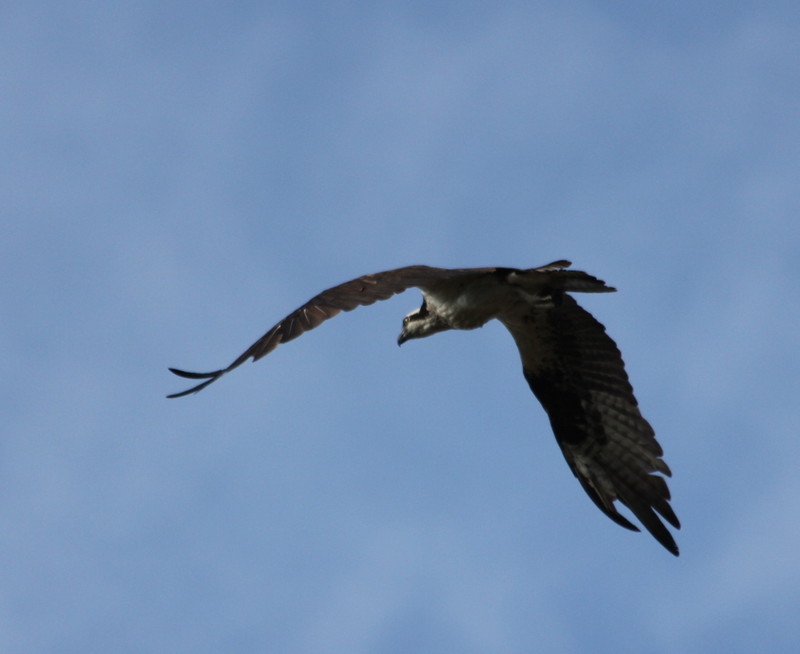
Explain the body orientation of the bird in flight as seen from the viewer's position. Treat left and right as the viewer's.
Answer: facing the viewer and to the left of the viewer
